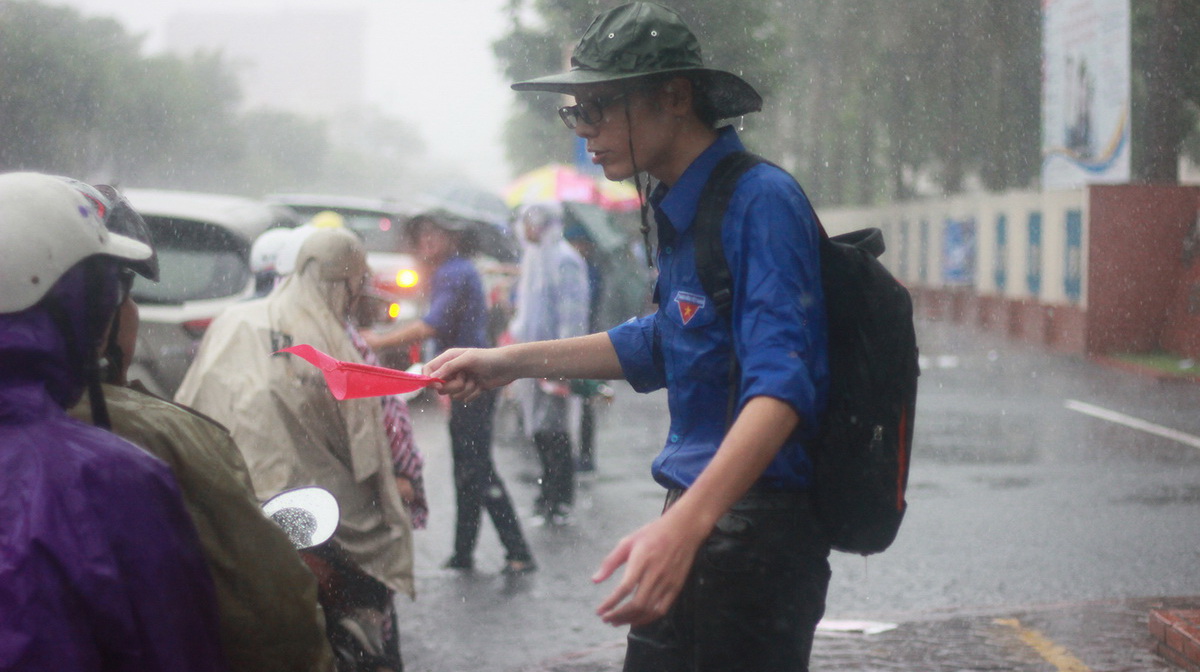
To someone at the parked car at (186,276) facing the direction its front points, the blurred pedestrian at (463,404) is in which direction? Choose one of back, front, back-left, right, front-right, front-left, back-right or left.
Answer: back-right

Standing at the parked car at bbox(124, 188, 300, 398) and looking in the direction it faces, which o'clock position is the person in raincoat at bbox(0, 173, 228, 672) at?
The person in raincoat is roughly at 6 o'clock from the parked car.

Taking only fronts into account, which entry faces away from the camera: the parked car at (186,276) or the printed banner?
the parked car

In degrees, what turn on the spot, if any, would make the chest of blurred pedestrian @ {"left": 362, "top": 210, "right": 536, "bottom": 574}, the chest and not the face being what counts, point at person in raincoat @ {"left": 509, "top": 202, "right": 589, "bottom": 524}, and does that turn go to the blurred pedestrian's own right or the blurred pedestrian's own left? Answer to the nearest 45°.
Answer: approximately 90° to the blurred pedestrian's own right

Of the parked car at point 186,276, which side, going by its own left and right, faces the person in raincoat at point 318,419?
back

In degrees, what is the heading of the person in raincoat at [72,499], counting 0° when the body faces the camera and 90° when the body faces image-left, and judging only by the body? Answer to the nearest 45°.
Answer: approximately 225°

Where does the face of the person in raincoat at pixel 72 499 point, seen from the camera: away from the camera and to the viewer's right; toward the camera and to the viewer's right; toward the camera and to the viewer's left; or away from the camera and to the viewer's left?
away from the camera and to the viewer's right

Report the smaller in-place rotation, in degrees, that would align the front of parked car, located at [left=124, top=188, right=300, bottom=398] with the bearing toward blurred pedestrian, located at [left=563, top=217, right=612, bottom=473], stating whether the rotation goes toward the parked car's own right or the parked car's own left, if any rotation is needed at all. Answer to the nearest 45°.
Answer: approximately 90° to the parked car's own right

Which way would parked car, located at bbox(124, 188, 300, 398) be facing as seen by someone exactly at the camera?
facing away from the viewer

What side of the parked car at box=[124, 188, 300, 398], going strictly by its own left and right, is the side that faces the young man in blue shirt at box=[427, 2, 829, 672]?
back

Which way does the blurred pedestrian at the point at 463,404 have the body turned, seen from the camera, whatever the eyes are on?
to the viewer's left

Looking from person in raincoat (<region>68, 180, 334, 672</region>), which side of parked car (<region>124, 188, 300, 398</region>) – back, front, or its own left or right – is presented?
back

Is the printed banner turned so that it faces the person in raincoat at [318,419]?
yes

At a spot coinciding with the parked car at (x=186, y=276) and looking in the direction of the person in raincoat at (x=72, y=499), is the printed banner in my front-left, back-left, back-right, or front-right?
back-left
